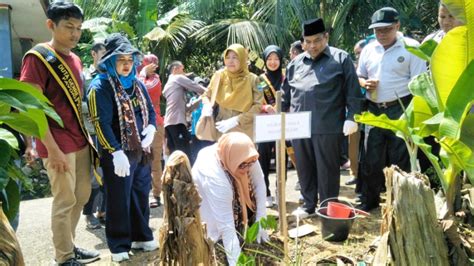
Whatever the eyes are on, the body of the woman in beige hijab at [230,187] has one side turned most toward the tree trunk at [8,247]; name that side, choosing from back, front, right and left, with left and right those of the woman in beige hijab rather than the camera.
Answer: right

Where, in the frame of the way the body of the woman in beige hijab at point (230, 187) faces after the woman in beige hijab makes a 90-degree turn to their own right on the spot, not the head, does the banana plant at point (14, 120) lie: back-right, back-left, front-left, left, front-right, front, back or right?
front

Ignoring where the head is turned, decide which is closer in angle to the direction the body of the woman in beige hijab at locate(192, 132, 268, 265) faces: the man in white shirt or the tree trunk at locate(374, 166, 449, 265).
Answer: the tree trunk

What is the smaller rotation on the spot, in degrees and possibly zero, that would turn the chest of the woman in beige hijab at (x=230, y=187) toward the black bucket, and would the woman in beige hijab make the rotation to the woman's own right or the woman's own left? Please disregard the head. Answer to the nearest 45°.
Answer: approximately 90° to the woman's own left

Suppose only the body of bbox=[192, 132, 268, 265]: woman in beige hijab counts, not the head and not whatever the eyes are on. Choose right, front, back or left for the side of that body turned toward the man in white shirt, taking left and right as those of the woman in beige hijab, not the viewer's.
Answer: left

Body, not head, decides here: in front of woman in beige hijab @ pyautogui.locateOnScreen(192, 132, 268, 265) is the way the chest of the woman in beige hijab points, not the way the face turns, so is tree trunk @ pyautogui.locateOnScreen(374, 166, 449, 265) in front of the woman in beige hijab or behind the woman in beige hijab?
in front

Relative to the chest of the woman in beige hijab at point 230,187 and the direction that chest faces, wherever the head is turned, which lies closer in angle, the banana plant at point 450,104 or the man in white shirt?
the banana plant

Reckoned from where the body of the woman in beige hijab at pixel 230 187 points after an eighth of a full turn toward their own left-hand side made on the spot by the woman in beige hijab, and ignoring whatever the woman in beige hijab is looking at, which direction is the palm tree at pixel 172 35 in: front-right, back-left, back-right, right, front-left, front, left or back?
left
